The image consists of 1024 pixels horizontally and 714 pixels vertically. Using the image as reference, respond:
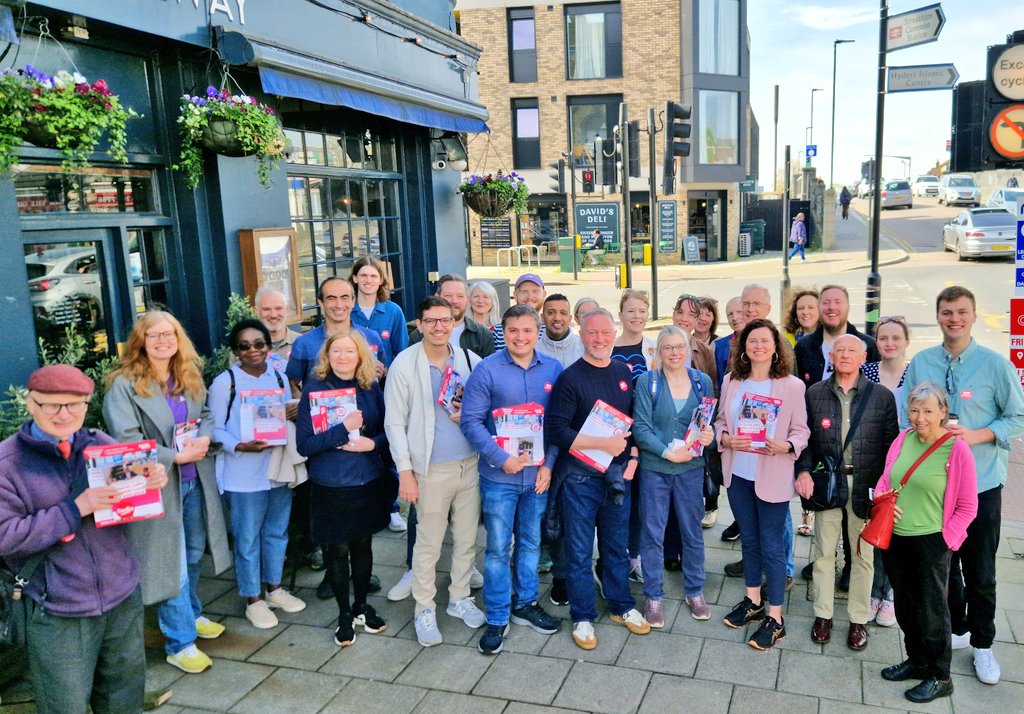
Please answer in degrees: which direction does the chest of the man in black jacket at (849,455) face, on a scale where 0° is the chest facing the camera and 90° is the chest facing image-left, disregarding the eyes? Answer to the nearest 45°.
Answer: approximately 0°

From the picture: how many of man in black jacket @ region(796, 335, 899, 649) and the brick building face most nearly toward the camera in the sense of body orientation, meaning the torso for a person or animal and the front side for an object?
2

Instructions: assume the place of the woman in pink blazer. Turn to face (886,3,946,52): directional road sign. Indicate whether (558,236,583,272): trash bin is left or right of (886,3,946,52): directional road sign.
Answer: left

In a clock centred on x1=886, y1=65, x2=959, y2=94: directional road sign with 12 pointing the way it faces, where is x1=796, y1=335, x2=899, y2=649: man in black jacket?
The man in black jacket is roughly at 12 o'clock from the directional road sign.

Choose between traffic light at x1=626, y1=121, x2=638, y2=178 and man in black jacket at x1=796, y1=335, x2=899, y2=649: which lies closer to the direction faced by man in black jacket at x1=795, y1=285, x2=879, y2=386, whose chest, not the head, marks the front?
the man in black jacket

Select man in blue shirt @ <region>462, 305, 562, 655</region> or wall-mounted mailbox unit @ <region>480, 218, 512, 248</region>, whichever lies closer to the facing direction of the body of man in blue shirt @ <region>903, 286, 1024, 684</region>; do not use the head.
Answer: the man in blue shirt

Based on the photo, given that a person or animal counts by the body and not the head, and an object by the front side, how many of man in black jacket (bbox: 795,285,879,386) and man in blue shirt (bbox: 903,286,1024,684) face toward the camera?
2

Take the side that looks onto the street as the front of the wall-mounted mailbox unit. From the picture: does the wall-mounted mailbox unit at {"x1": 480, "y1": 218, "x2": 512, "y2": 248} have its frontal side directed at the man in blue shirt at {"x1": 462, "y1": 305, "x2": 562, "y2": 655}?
yes
